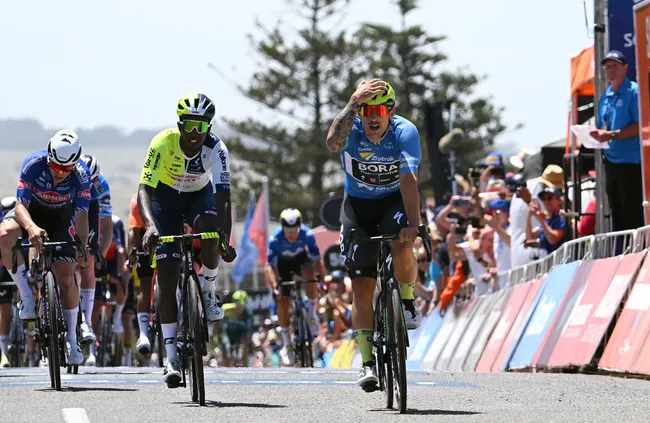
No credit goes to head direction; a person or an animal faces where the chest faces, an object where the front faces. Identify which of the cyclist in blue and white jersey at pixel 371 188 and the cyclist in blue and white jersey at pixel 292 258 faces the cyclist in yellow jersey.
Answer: the cyclist in blue and white jersey at pixel 292 258

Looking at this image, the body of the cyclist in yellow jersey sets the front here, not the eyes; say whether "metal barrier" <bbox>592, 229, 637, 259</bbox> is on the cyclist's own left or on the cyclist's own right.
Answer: on the cyclist's own left

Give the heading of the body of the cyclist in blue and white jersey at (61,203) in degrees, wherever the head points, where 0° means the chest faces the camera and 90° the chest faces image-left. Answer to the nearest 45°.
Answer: approximately 0°

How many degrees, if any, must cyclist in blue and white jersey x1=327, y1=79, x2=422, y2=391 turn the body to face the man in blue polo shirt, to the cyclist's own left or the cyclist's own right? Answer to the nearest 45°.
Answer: approximately 135° to the cyclist's own left

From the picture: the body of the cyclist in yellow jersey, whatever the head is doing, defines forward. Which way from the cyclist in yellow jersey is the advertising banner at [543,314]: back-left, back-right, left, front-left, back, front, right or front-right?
back-left

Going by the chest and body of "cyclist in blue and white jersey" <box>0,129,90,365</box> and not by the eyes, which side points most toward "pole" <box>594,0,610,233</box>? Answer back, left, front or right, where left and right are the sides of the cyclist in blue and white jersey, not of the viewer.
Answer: left
